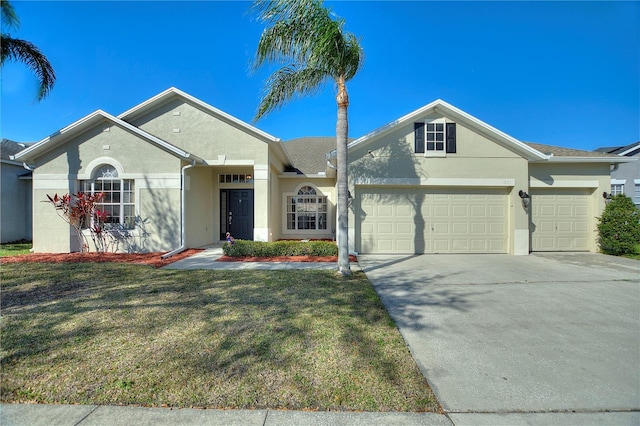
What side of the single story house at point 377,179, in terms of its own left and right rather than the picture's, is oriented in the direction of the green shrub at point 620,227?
left

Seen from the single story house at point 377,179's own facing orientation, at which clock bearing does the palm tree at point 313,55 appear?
The palm tree is roughly at 1 o'clock from the single story house.

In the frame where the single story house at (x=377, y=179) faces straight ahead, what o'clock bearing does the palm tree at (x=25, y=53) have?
The palm tree is roughly at 3 o'clock from the single story house.

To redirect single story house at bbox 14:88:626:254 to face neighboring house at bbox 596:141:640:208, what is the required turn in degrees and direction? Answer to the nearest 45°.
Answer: approximately 90° to its left

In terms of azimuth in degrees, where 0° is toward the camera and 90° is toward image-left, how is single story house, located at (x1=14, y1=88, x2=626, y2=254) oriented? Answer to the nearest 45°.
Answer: approximately 0°

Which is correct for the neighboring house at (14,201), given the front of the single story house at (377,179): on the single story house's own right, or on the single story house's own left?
on the single story house's own right

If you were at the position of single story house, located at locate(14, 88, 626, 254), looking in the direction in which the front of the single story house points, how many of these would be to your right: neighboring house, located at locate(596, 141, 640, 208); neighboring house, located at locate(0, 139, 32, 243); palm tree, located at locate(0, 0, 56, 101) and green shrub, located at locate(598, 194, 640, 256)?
2
